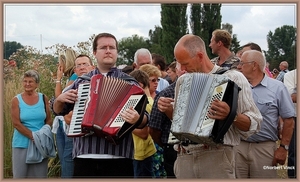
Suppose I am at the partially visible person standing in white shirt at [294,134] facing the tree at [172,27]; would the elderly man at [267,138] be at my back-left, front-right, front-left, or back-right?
back-left

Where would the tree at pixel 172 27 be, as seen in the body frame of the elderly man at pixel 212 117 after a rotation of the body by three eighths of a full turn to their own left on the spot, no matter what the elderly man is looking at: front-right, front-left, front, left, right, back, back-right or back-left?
left

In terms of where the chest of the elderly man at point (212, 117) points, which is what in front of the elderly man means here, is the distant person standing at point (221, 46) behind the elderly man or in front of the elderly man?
behind

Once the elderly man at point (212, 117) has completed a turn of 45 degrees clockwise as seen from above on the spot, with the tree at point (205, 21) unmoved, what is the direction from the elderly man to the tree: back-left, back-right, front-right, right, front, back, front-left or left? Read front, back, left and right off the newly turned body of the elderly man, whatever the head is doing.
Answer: right
